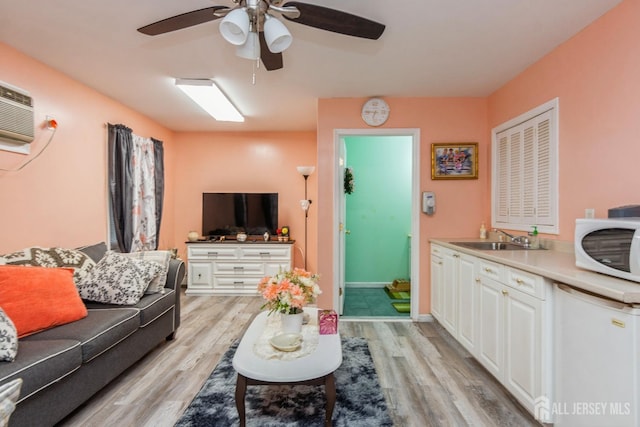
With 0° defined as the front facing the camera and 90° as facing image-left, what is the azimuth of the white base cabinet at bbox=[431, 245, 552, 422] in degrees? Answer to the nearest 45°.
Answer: approximately 45°

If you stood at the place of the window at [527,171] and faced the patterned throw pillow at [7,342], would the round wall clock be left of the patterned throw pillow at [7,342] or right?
right

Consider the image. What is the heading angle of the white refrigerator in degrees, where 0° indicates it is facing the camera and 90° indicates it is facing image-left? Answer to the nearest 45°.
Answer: approximately 45°

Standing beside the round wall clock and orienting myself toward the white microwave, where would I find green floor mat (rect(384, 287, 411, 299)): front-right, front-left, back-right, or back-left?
back-left

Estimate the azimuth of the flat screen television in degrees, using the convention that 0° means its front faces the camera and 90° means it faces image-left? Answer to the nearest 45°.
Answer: approximately 0°

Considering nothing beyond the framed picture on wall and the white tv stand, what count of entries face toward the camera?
2

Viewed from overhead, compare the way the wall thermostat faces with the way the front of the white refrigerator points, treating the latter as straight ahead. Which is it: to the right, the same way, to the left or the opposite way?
to the left
